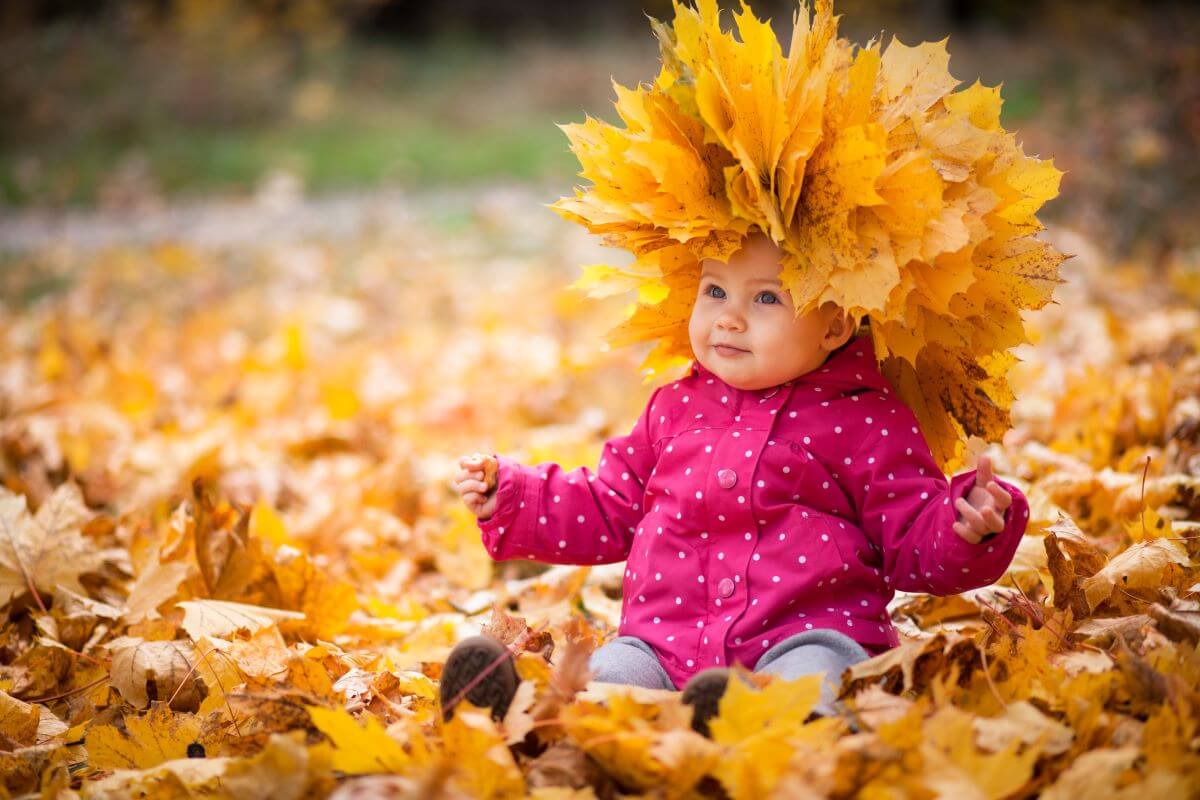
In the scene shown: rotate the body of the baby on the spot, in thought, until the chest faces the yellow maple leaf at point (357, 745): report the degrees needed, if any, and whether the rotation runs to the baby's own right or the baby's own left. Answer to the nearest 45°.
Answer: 0° — they already face it

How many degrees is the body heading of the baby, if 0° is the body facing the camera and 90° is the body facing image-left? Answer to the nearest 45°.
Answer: approximately 45°

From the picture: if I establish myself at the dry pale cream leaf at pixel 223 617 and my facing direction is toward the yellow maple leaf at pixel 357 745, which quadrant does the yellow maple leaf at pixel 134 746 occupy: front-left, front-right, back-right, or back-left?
front-right

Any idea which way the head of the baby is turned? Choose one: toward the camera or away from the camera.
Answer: toward the camera

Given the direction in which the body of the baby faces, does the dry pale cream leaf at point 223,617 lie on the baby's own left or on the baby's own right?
on the baby's own right

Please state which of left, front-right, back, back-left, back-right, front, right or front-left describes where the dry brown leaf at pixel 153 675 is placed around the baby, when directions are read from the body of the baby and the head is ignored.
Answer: front-right

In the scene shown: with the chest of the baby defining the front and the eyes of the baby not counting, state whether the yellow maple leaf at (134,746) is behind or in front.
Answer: in front

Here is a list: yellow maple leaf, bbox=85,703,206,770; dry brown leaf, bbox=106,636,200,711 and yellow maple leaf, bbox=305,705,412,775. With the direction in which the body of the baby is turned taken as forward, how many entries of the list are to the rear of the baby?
0

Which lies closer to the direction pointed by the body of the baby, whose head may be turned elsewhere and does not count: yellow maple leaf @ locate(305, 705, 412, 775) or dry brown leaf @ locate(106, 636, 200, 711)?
the yellow maple leaf
